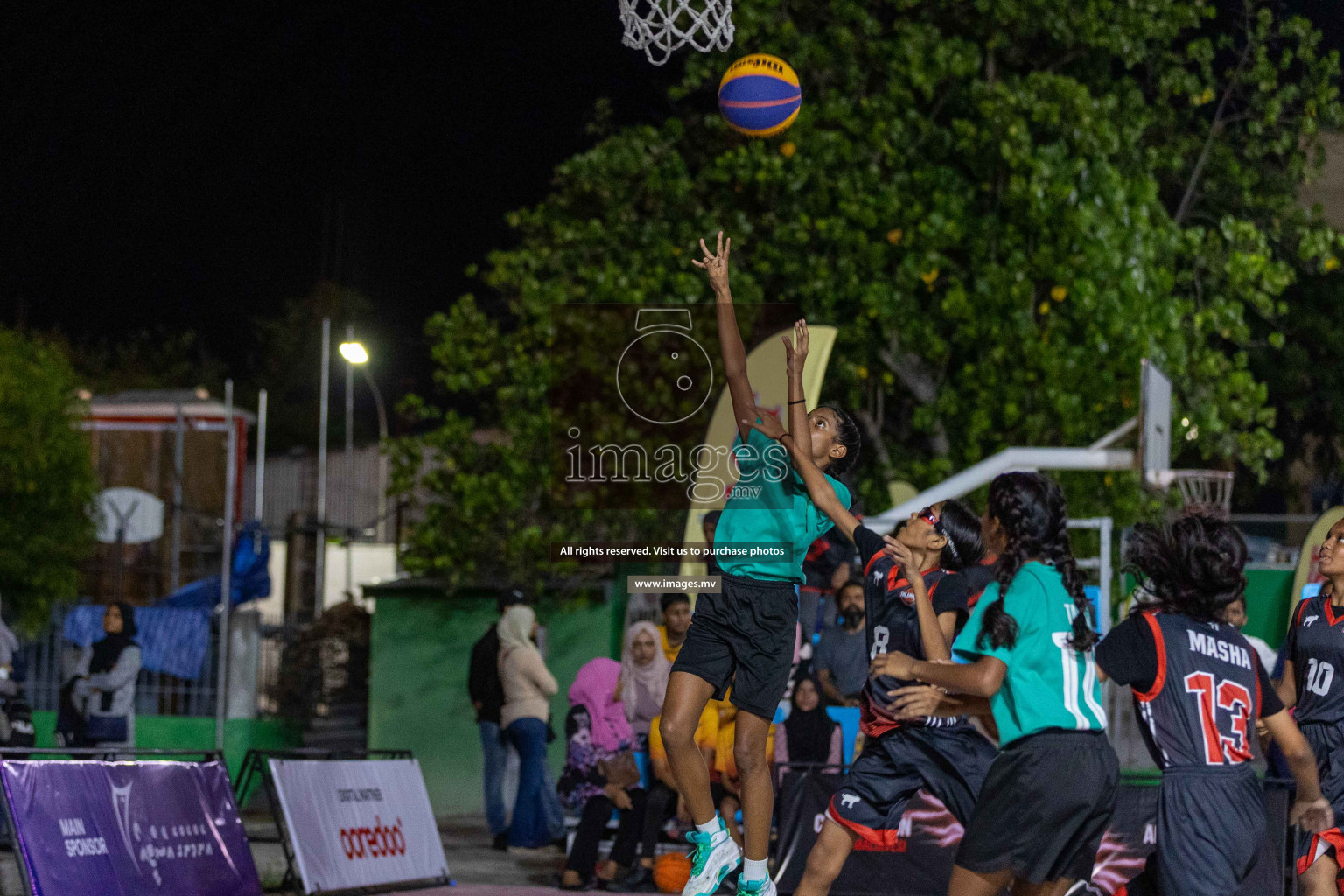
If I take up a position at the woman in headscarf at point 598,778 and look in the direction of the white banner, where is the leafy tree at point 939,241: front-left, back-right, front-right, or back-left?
back-right

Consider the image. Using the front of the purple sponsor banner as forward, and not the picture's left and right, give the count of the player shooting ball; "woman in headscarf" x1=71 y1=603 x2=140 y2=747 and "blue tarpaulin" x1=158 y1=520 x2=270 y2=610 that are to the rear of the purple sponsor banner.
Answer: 2

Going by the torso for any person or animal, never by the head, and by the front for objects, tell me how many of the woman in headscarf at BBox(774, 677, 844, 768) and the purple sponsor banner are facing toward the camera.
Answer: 2

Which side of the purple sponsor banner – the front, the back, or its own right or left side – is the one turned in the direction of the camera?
front

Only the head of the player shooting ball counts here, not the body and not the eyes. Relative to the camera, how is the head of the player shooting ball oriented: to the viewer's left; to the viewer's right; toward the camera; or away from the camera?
to the viewer's left

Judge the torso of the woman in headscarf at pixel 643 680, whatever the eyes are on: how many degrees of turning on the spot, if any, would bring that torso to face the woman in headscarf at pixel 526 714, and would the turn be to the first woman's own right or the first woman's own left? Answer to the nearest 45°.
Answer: approximately 135° to the first woman's own right

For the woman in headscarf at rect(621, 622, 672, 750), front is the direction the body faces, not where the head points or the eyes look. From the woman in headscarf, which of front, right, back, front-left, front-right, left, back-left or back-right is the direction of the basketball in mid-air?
front

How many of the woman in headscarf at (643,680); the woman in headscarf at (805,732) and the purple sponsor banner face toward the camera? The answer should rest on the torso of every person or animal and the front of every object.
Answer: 3

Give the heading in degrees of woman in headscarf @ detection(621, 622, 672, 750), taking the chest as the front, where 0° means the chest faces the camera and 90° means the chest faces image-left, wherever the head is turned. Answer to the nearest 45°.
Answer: approximately 0°
